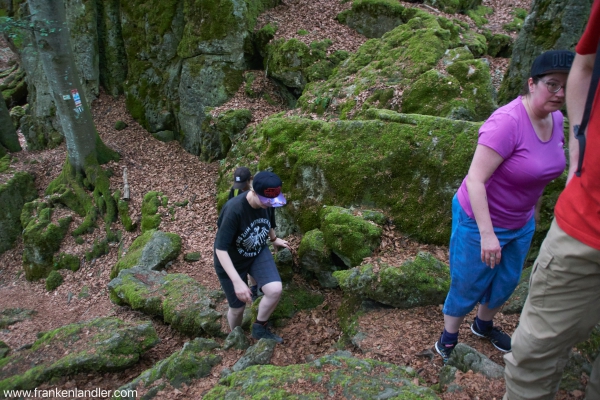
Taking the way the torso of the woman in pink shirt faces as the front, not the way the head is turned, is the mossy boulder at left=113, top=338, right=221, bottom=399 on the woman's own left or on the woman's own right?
on the woman's own right

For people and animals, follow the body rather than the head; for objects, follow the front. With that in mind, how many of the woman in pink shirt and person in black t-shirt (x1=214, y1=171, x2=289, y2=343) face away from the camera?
0

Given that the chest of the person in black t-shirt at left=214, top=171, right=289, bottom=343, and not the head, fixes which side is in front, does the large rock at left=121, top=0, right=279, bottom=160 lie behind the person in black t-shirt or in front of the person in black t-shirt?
behind

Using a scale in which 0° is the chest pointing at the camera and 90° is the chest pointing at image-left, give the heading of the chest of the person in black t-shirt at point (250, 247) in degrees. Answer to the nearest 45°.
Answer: approximately 315°

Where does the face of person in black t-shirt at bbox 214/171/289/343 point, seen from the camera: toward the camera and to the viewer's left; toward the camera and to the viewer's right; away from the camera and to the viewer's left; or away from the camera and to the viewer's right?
toward the camera and to the viewer's right

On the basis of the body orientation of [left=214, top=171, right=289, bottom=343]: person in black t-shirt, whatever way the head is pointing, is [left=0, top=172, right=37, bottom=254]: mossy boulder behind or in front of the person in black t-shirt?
behind

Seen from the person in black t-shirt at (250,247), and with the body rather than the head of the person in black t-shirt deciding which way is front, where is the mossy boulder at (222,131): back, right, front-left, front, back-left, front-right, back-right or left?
back-left

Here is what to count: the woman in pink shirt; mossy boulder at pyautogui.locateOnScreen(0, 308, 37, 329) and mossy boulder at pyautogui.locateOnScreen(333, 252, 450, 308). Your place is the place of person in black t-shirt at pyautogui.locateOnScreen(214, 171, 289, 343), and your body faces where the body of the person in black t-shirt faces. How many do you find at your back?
1
